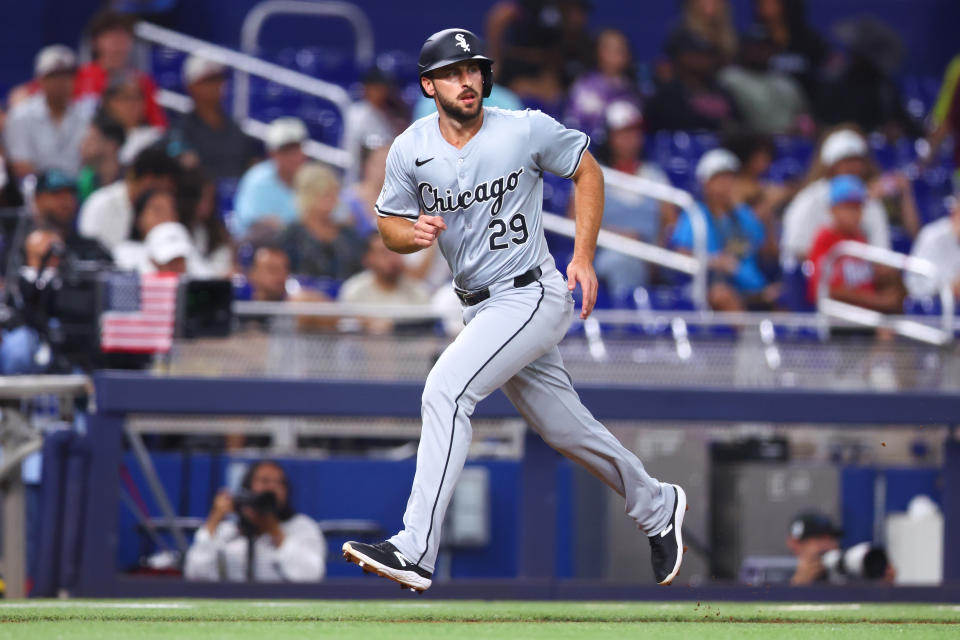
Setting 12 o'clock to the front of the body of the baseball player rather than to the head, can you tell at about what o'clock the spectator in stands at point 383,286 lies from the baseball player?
The spectator in stands is roughly at 4 o'clock from the baseball player.

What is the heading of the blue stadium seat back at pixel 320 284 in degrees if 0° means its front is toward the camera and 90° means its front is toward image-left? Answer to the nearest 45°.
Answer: approximately 0°

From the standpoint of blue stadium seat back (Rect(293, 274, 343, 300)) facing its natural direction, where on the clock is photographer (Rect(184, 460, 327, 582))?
The photographer is roughly at 12 o'clock from the blue stadium seat back.

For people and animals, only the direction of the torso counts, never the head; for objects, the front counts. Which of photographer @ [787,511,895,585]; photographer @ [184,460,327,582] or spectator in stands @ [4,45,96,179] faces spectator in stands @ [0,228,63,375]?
spectator in stands @ [4,45,96,179]

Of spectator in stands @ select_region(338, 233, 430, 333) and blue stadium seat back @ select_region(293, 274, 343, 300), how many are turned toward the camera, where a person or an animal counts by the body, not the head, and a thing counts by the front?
2

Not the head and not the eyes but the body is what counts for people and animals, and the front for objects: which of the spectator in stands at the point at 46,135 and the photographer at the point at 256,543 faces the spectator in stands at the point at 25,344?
the spectator in stands at the point at 46,135

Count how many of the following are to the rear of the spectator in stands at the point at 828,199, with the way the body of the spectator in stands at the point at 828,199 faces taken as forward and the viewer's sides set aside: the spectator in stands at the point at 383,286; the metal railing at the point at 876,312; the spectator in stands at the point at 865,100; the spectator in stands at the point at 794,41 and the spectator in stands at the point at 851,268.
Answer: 2

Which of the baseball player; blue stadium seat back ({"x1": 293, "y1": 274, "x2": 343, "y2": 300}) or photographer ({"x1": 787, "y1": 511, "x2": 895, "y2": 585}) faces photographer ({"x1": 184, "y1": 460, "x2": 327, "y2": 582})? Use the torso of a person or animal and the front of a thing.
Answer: the blue stadium seat back

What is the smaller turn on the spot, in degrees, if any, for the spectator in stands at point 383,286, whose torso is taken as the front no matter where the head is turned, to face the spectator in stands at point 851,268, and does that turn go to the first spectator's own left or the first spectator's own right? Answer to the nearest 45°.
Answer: approximately 90° to the first spectator's own left

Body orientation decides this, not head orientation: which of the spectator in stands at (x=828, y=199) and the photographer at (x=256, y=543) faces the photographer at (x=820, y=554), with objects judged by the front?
the spectator in stands
